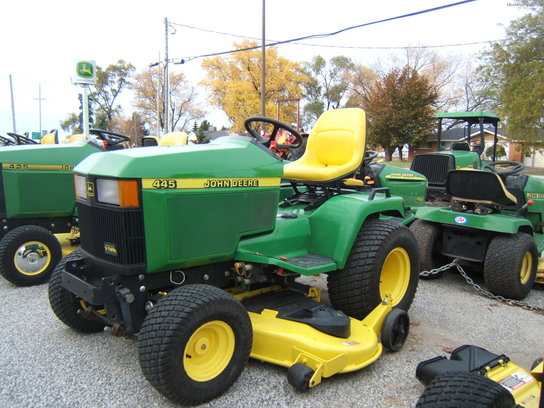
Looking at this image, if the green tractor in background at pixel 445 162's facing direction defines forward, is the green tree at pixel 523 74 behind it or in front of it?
behind

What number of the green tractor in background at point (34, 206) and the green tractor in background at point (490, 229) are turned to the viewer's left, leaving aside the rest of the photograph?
1

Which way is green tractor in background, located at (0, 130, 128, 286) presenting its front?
to the viewer's left

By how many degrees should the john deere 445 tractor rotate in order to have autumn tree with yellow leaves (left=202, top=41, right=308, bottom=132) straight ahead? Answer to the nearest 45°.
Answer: approximately 135° to its right

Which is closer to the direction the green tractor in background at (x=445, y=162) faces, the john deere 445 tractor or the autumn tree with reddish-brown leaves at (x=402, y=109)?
the john deere 445 tractor

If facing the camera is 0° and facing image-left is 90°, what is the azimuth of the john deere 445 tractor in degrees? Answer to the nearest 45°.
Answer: approximately 45°

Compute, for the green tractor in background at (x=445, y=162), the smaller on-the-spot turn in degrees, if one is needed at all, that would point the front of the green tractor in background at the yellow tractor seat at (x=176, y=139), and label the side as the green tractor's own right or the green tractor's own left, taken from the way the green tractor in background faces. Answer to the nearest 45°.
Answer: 0° — it already faces it

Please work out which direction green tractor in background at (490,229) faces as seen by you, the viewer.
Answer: facing away from the viewer and to the right of the viewer

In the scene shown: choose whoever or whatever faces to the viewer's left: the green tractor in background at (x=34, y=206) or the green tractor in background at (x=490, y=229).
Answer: the green tractor in background at (x=34, y=206)

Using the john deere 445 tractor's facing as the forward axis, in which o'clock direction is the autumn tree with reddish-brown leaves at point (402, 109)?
The autumn tree with reddish-brown leaves is roughly at 5 o'clock from the john deere 445 tractor.
